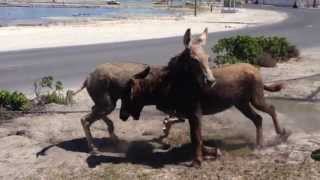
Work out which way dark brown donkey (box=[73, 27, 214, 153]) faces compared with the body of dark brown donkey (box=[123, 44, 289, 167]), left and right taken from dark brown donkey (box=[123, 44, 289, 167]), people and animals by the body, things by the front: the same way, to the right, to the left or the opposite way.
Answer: the opposite way

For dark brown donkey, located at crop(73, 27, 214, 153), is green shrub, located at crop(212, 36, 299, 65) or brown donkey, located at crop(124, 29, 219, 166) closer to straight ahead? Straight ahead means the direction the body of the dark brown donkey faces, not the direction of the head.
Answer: the brown donkey

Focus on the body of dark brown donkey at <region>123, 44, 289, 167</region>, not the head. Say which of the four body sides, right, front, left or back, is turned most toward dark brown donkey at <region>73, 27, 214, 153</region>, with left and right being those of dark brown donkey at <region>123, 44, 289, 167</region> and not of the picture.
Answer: front

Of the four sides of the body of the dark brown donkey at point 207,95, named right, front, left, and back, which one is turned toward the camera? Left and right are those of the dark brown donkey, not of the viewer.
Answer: left

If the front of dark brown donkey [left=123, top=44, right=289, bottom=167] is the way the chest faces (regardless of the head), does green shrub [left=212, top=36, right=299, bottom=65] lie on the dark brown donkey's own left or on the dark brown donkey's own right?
on the dark brown donkey's own right

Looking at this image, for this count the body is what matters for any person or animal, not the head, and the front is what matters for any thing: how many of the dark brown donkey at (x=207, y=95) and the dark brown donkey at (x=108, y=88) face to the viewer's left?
1

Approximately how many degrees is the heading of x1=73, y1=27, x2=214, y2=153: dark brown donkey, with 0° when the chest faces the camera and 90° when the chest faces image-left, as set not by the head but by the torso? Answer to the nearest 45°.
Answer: approximately 270°

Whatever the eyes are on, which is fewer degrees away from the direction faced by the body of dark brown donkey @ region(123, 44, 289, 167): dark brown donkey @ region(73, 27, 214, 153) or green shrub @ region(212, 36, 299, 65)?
the dark brown donkey

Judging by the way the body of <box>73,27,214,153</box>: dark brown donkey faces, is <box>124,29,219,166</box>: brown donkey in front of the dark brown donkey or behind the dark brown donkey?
in front

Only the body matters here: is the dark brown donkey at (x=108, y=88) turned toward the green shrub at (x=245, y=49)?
no

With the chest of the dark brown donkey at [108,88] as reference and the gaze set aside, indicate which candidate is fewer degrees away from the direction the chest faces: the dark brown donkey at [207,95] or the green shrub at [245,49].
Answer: the dark brown donkey

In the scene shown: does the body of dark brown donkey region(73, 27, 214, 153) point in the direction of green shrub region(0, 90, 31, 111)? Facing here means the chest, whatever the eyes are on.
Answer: no
